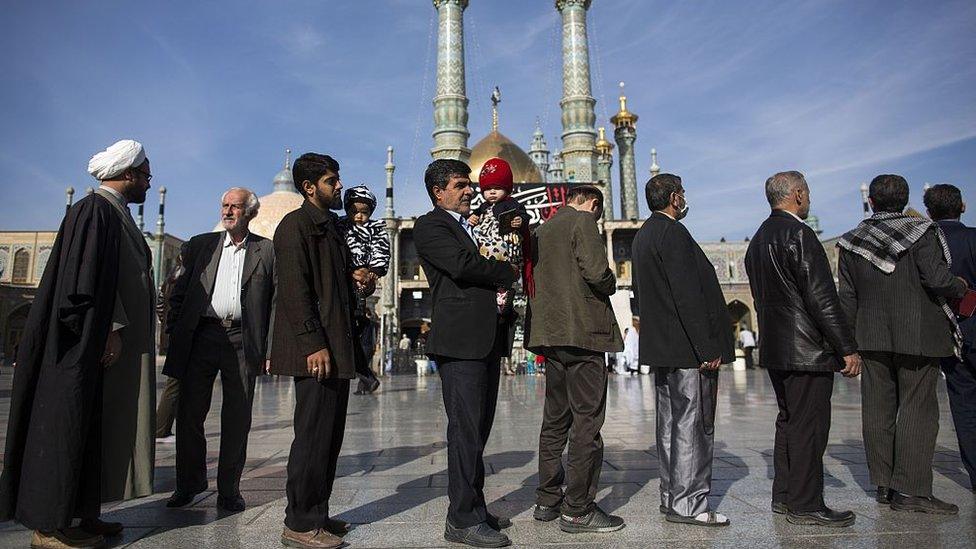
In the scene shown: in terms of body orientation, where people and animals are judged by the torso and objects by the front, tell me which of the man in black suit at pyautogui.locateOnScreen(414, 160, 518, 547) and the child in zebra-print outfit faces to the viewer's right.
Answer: the man in black suit

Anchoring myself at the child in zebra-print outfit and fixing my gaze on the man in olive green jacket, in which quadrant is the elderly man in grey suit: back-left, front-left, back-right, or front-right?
back-left

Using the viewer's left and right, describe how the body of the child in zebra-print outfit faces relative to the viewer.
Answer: facing the viewer

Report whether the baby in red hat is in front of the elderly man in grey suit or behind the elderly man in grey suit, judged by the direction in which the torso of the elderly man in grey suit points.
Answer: in front

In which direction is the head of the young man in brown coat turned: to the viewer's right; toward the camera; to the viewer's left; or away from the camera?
to the viewer's right

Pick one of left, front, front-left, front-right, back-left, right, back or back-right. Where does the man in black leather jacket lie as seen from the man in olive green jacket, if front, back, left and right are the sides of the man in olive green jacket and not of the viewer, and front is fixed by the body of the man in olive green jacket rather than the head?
front-right

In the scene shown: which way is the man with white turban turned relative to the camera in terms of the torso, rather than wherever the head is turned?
to the viewer's right

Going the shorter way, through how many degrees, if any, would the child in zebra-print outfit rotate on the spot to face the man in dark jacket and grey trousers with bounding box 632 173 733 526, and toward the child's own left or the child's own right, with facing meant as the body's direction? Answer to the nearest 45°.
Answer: approximately 90° to the child's own left

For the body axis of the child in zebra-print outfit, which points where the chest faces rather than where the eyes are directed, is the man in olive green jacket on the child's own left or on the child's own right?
on the child's own left

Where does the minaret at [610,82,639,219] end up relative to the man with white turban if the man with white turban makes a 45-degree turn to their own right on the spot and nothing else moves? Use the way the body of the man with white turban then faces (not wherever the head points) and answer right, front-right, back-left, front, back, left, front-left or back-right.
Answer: left

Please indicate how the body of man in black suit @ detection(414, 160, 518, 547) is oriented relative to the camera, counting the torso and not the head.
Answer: to the viewer's right

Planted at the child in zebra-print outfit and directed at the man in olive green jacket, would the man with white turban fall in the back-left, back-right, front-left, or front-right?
back-right

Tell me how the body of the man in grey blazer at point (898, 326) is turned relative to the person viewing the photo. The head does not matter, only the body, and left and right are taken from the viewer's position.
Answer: facing away from the viewer and to the right of the viewer

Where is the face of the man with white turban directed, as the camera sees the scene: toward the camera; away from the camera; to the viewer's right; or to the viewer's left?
to the viewer's right

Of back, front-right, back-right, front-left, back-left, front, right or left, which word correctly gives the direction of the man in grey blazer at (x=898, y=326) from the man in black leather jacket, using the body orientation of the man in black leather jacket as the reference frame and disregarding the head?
front
